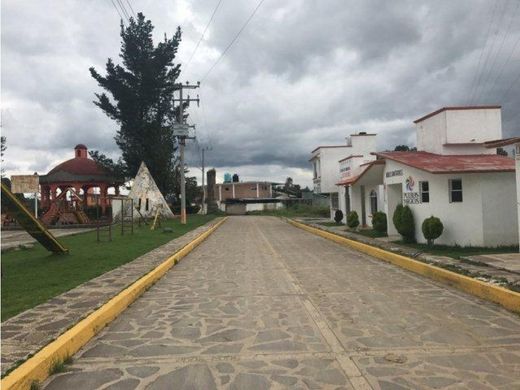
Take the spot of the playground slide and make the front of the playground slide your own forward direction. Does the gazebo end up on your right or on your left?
on your left

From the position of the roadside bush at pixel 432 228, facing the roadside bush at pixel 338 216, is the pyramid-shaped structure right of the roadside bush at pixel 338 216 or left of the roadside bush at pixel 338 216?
left

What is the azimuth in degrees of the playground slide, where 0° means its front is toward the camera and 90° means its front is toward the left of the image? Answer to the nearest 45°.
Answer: approximately 270°

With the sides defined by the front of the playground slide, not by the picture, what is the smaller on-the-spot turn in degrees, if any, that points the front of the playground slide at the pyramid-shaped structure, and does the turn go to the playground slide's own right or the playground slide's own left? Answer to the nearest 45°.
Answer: approximately 90° to the playground slide's own left

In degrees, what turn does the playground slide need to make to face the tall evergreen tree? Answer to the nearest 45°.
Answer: approximately 90° to its left

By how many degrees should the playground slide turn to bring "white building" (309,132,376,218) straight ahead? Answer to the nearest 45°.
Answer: approximately 45° to its left

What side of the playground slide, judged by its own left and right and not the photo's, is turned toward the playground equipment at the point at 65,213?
left
